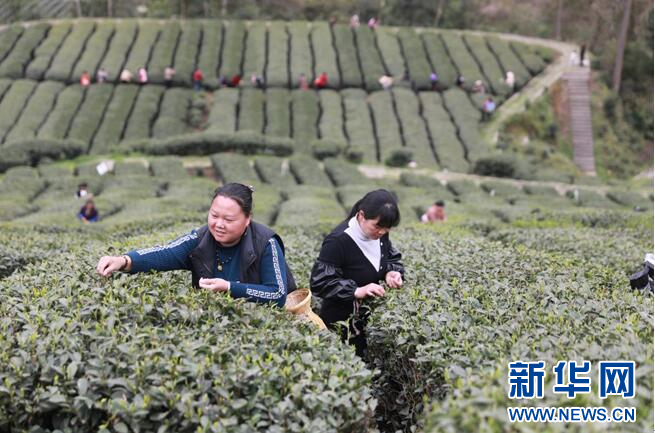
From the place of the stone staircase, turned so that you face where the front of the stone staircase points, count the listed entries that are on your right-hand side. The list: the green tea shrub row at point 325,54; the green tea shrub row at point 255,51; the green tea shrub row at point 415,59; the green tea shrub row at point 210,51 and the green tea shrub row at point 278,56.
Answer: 5

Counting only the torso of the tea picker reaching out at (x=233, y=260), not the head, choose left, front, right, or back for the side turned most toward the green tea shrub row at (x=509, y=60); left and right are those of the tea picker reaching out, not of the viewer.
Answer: back

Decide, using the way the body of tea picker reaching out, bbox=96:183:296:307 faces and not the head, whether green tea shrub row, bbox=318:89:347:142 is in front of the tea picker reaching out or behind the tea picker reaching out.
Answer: behind

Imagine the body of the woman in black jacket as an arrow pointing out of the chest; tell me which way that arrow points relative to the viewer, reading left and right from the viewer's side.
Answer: facing the viewer and to the right of the viewer

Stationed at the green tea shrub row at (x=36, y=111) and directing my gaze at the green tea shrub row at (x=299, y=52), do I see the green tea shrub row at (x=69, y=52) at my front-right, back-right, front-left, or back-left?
front-left

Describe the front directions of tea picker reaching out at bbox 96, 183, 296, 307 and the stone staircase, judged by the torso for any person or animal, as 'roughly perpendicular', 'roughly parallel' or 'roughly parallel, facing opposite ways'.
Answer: roughly parallel

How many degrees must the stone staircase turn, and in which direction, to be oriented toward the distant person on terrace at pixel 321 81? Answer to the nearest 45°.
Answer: approximately 90° to its right

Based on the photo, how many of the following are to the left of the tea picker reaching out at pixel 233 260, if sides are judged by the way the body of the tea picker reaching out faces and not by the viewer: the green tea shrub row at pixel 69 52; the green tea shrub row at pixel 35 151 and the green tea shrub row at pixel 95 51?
0

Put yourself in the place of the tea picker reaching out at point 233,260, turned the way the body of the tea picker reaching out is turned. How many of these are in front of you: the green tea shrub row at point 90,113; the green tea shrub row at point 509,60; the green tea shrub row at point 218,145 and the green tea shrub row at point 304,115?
0

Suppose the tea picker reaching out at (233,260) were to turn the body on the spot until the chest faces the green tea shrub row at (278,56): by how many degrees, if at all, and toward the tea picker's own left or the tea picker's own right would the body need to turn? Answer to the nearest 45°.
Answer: approximately 135° to the tea picker's own right

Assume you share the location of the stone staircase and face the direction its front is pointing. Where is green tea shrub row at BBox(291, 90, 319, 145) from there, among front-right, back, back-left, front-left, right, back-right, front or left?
front-right

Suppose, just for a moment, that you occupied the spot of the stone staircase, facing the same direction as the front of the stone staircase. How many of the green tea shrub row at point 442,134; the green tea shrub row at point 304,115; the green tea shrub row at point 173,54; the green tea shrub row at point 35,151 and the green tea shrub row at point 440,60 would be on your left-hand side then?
0

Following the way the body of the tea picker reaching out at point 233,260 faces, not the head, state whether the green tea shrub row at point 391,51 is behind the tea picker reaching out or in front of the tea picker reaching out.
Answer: behind

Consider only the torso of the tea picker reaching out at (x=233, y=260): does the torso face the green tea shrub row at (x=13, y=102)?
no

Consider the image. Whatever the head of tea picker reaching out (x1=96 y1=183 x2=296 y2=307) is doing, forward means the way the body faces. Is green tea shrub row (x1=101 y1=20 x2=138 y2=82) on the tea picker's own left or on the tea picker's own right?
on the tea picker's own right

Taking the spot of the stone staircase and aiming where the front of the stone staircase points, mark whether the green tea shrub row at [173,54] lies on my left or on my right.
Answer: on my right

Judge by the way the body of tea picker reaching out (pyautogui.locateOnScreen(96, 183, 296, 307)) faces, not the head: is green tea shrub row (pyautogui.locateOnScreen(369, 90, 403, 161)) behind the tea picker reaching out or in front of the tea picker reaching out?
behind

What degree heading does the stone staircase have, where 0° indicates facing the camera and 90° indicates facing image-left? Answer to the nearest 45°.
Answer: approximately 0°

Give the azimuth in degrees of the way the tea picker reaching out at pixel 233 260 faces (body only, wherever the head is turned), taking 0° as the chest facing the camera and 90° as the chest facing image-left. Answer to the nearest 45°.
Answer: approximately 45°

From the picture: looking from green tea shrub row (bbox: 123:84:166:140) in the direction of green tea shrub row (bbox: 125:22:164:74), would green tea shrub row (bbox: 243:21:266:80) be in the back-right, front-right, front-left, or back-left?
front-right
